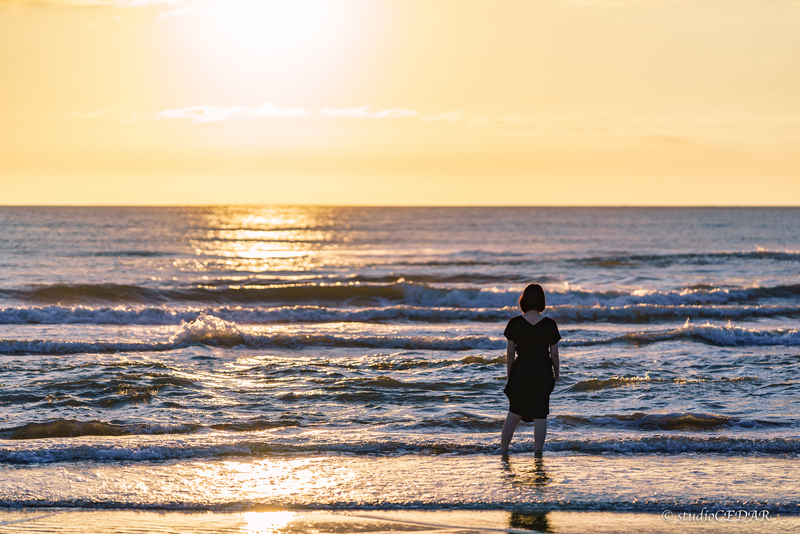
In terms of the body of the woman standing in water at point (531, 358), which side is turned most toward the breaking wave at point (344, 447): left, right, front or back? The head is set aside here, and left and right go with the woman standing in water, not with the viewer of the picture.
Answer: left

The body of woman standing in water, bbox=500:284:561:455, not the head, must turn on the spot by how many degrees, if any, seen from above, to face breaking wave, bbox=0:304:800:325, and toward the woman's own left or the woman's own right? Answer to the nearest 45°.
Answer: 0° — they already face it

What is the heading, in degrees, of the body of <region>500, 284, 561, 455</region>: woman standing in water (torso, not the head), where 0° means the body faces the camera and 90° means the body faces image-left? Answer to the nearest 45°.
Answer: approximately 180°

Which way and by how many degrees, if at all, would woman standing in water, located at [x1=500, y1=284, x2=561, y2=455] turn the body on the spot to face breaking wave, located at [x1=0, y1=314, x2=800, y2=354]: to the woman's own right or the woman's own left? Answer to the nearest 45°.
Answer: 0° — they already face it

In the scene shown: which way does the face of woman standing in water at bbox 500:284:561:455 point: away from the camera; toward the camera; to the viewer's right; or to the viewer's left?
away from the camera
